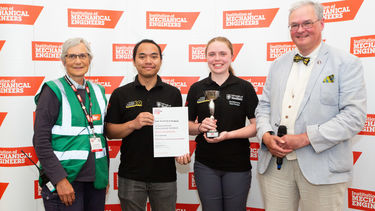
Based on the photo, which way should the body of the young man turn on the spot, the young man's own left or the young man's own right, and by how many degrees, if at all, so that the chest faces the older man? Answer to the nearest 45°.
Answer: approximately 45° to the young man's own left

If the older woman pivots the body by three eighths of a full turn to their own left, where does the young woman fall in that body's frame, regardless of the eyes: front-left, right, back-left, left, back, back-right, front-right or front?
right

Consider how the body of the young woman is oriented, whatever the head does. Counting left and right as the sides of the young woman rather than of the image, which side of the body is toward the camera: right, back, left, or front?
front

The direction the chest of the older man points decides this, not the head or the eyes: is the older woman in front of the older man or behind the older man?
in front

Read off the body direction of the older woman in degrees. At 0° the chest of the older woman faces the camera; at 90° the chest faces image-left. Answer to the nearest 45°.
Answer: approximately 315°

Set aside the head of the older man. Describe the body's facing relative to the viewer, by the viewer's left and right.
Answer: facing the viewer and to the left of the viewer

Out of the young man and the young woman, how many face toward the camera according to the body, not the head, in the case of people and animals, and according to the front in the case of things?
2

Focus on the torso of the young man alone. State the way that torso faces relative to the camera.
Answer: toward the camera

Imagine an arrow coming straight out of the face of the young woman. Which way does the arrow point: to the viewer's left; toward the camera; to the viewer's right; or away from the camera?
toward the camera

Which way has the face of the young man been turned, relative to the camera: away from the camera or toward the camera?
toward the camera
